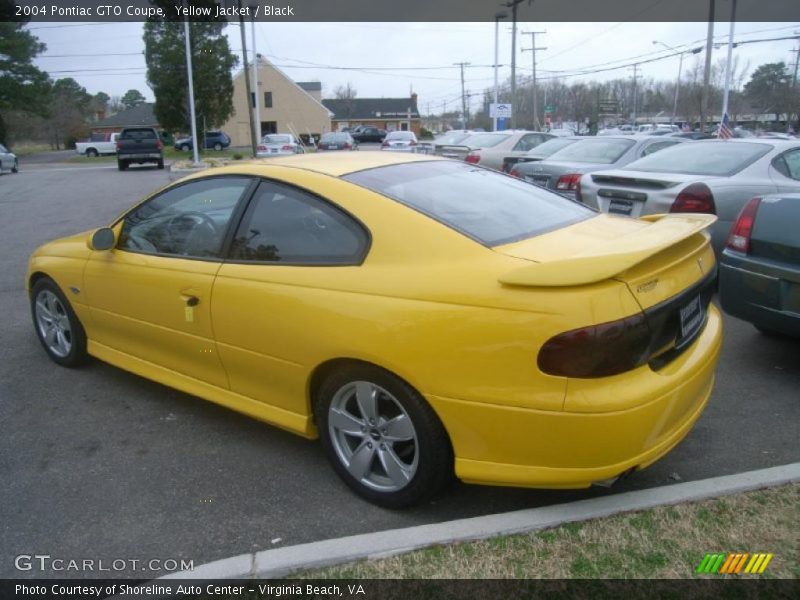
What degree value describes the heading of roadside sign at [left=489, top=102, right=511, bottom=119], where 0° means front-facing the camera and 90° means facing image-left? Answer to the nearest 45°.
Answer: approximately 0°

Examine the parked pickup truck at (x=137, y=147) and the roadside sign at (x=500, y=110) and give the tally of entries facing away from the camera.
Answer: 1

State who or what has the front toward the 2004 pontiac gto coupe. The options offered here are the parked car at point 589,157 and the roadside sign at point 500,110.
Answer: the roadside sign

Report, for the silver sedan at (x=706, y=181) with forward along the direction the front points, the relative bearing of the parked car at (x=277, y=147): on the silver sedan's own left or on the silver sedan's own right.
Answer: on the silver sedan's own left

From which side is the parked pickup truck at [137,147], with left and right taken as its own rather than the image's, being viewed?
back

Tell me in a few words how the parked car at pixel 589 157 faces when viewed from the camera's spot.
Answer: facing away from the viewer and to the right of the viewer

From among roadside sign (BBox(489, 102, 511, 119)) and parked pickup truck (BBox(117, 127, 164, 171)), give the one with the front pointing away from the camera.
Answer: the parked pickup truck

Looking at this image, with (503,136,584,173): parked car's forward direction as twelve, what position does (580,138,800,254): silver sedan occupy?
The silver sedan is roughly at 4 o'clock from the parked car.

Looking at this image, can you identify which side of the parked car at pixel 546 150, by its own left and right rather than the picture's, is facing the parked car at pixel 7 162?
left

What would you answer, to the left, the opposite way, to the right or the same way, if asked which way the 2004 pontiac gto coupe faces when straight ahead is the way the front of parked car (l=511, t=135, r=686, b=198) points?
to the left

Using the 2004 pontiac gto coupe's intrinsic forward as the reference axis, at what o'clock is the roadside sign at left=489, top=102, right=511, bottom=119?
The roadside sign is roughly at 2 o'clock from the 2004 pontiac gto coupe.

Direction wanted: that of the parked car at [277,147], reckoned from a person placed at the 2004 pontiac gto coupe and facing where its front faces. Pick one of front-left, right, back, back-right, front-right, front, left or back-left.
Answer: front-right

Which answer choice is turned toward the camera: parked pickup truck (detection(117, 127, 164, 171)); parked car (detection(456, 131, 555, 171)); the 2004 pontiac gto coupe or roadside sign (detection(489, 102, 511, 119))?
the roadside sign

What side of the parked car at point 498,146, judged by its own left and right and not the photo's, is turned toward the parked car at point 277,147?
left

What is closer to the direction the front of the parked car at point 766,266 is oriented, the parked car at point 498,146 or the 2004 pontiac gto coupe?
the parked car
